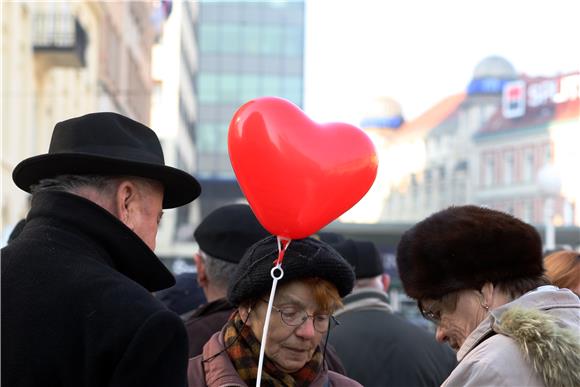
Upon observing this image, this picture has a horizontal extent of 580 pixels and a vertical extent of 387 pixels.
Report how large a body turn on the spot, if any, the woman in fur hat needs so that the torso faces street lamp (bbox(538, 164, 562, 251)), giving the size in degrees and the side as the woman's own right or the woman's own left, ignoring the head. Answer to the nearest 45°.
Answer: approximately 90° to the woman's own right

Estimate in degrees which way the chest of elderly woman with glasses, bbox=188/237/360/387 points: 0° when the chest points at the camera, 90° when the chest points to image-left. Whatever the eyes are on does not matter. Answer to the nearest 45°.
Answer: approximately 315°

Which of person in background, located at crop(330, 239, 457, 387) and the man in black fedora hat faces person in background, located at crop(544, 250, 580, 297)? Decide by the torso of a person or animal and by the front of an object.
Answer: the man in black fedora hat

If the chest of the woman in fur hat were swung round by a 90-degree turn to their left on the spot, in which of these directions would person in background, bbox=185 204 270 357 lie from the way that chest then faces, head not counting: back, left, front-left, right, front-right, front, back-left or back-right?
back-right

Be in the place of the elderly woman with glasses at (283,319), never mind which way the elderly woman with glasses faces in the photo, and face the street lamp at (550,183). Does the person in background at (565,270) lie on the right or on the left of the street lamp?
right

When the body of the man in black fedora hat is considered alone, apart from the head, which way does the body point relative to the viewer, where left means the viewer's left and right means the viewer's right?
facing away from the viewer and to the right of the viewer

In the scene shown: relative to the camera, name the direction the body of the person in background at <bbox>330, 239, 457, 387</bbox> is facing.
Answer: away from the camera

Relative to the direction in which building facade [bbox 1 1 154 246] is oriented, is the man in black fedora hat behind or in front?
in front

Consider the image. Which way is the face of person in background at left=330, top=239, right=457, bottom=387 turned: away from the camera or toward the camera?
away from the camera

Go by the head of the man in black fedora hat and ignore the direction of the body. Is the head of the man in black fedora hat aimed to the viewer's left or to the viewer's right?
to the viewer's right

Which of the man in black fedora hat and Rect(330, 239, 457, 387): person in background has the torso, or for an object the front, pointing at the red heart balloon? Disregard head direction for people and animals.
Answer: the man in black fedora hat

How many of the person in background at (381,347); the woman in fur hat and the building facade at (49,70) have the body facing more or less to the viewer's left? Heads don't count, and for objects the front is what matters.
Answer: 1

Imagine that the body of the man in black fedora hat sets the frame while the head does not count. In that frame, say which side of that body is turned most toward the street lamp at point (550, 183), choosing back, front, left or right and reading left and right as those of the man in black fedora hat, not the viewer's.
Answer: front

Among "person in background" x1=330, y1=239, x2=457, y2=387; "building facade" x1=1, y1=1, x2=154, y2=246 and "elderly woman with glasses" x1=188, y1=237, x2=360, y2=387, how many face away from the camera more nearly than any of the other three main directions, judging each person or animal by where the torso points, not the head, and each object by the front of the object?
1

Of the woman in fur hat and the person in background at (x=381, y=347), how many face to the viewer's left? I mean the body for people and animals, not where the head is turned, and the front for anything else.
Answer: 1

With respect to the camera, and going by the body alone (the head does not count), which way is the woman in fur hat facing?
to the viewer's left

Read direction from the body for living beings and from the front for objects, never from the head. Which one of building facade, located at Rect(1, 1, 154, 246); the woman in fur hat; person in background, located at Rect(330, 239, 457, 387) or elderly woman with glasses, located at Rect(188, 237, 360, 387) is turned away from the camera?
the person in background

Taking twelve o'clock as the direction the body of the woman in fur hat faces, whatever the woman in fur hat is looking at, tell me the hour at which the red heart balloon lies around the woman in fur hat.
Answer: The red heart balloon is roughly at 1 o'clock from the woman in fur hat.
